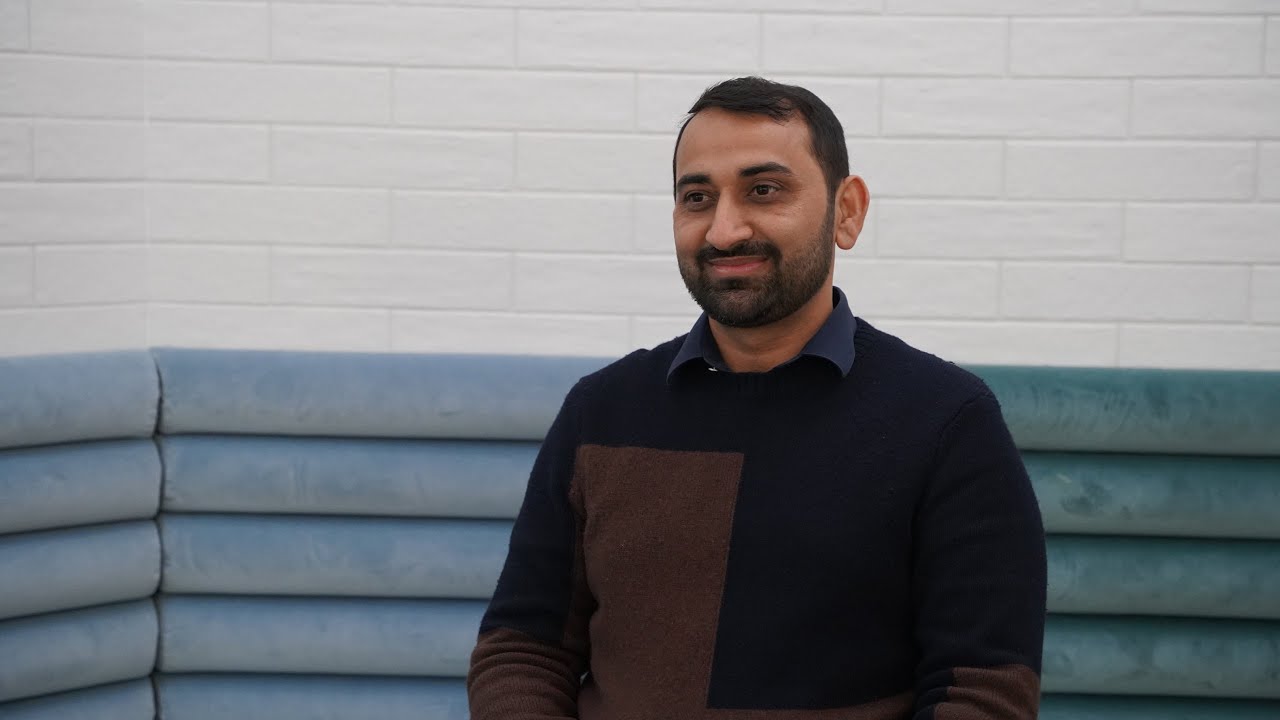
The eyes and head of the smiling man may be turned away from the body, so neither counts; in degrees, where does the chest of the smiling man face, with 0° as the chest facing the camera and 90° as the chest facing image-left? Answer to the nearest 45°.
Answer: approximately 45°

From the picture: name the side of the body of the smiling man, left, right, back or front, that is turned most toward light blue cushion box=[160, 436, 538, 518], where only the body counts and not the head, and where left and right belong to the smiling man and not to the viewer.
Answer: right

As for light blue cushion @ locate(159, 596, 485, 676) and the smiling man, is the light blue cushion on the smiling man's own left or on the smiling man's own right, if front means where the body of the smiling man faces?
on the smiling man's own right

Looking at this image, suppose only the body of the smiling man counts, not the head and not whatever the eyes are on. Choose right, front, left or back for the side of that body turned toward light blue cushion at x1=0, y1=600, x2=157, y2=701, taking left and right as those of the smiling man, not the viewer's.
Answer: right

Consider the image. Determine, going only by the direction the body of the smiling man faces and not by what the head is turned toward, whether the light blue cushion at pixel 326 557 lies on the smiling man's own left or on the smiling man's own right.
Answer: on the smiling man's own right

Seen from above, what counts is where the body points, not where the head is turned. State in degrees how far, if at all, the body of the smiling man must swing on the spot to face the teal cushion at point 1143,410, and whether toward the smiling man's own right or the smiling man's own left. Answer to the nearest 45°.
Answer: approximately 180°

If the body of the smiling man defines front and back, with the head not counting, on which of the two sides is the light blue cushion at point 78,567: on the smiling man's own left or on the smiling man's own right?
on the smiling man's own right

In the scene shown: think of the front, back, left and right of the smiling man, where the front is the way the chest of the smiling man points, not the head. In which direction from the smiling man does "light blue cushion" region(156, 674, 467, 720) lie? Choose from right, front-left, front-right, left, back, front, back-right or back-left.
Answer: right

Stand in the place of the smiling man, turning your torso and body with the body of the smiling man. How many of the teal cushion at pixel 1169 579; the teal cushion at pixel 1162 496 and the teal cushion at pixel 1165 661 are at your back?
3

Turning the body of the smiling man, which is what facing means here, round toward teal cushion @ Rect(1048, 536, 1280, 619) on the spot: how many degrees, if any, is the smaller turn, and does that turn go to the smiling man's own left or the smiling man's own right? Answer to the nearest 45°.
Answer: approximately 180°

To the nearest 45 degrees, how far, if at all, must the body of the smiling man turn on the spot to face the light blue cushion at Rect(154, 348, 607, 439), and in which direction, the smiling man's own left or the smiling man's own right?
approximately 90° to the smiling man's own right
